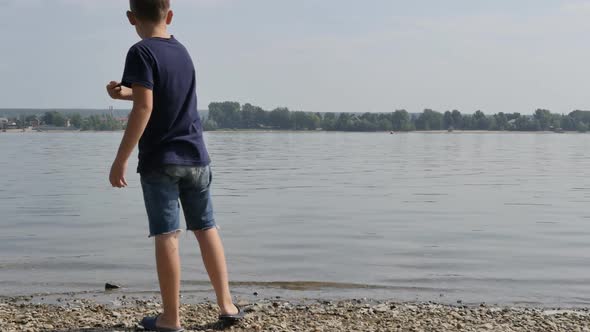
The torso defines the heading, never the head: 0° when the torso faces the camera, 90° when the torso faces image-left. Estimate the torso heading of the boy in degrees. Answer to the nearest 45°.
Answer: approximately 135°
